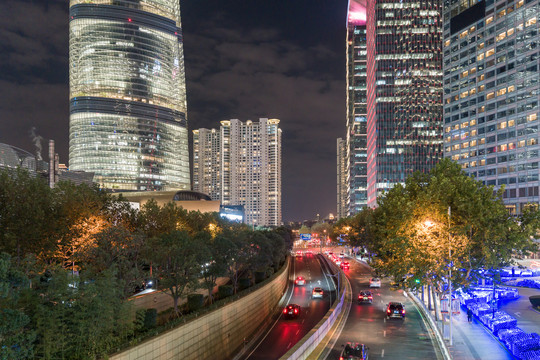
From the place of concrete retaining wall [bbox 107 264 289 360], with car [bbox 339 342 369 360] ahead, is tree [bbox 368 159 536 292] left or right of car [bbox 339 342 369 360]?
left

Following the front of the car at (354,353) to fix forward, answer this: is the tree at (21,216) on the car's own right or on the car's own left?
on the car's own left

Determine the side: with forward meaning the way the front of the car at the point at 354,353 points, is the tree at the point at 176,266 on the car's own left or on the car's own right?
on the car's own left

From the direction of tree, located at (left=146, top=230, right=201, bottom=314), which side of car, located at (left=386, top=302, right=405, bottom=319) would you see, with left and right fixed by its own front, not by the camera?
left

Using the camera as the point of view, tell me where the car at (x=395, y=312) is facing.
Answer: facing away from the viewer

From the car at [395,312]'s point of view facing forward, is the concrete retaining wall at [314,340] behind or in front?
behind

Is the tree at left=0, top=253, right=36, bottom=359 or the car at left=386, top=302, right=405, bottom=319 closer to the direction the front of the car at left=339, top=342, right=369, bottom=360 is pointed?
the car

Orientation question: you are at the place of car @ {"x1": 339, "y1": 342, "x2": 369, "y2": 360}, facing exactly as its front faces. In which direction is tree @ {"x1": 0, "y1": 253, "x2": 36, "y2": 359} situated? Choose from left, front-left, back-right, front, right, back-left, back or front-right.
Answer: back-left

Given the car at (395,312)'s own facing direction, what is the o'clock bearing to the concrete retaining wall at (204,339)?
The concrete retaining wall is roughly at 8 o'clock from the car.

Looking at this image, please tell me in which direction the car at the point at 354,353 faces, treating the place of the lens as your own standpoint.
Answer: facing away from the viewer

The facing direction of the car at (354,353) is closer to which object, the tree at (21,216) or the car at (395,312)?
the car

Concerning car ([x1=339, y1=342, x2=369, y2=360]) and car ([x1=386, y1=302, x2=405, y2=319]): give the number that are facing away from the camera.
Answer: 2
